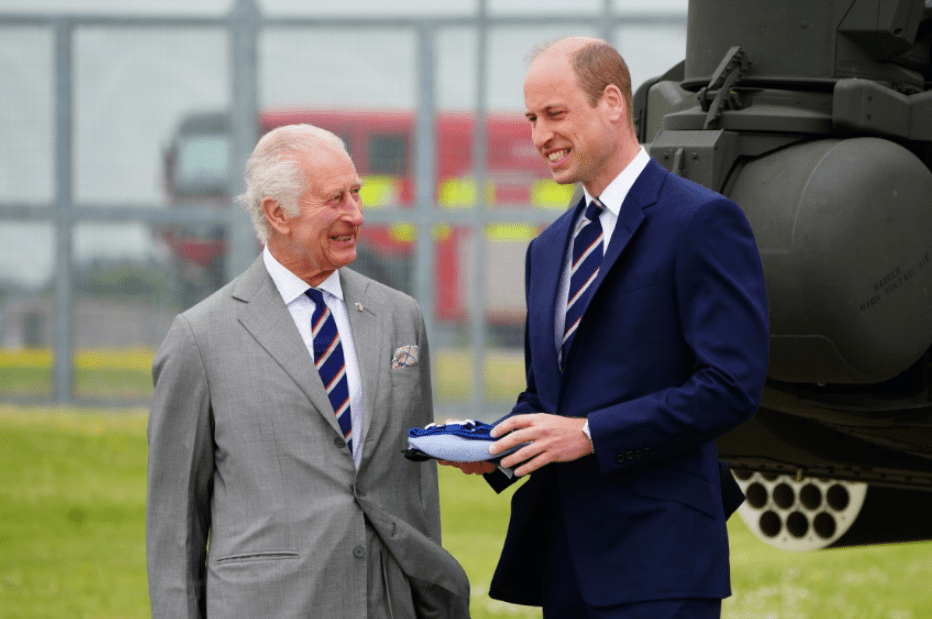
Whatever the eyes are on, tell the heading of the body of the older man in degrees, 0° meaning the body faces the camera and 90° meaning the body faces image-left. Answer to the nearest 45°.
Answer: approximately 315°

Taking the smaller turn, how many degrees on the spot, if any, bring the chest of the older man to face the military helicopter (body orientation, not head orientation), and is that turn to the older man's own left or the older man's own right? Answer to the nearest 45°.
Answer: approximately 90° to the older man's own left

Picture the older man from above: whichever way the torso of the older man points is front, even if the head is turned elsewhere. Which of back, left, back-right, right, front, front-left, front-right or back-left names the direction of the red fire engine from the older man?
back-left

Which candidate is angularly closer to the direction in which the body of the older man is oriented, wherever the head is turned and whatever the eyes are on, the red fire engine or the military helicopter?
the military helicopter
